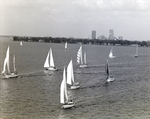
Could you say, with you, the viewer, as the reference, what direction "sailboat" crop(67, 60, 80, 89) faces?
facing the viewer and to the left of the viewer
